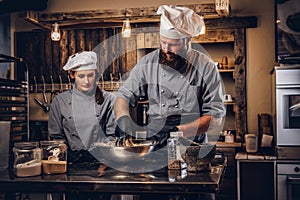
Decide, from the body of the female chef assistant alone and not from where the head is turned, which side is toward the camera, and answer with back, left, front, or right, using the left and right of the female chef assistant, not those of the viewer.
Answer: front

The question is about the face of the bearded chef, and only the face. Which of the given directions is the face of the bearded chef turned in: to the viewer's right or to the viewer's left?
to the viewer's left

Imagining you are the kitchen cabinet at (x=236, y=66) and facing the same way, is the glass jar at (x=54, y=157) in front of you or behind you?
in front

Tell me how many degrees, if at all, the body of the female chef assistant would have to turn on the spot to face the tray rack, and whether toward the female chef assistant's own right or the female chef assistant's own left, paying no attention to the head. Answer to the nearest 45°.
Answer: approximately 135° to the female chef assistant's own right

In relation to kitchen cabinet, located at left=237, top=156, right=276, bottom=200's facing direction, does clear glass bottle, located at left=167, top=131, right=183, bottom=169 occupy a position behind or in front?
in front

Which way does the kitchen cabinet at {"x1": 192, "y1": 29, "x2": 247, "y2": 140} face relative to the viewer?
toward the camera

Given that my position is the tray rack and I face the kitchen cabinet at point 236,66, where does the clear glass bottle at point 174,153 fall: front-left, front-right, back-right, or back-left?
front-right

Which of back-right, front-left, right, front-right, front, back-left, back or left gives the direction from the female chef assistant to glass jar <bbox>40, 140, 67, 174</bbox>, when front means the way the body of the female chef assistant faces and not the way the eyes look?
front

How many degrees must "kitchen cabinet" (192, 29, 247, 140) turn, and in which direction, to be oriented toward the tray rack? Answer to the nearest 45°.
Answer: approximately 90° to its right

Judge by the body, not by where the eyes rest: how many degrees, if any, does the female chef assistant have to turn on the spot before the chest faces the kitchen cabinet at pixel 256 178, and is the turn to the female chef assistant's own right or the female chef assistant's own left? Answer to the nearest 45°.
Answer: approximately 90° to the female chef assistant's own left
